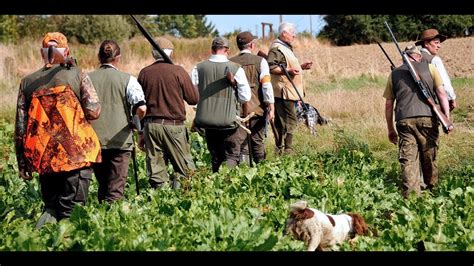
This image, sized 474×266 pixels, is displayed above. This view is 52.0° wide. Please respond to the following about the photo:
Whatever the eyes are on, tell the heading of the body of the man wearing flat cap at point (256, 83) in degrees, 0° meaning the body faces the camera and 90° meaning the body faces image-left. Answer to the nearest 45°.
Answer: approximately 180°

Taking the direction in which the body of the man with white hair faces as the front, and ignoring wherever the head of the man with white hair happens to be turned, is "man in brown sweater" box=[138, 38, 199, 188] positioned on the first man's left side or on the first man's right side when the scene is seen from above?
on the first man's right side

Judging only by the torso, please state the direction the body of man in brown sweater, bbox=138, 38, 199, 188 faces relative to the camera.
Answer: away from the camera

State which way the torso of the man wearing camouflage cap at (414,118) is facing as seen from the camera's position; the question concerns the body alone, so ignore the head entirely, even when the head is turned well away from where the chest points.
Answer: away from the camera

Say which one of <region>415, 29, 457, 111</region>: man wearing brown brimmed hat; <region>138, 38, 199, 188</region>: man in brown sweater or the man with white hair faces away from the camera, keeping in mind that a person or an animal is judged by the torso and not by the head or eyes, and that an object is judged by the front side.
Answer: the man in brown sweater

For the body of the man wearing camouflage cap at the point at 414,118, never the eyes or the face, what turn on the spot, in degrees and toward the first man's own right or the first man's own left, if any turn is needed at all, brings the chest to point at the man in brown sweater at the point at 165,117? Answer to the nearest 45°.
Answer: approximately 90° to the first man's own left

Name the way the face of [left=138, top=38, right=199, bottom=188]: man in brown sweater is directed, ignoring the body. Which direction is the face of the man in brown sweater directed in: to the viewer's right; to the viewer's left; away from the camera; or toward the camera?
away from the camera
